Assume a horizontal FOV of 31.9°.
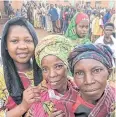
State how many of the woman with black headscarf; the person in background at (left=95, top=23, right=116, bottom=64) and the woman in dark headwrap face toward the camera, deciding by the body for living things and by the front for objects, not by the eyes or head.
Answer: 3

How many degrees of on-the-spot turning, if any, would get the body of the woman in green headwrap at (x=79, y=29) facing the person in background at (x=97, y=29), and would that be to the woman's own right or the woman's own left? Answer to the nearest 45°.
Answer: approximately 135° to the woman's own left

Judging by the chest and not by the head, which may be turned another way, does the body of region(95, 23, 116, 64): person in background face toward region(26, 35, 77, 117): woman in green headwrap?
yes

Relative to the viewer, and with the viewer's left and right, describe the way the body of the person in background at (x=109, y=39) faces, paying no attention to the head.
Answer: facing the viewer

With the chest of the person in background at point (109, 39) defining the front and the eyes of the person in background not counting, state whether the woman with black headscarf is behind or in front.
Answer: in front

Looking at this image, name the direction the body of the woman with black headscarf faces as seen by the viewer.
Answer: toward the camera

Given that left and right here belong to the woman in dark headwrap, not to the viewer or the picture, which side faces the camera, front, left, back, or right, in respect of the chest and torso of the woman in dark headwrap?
front

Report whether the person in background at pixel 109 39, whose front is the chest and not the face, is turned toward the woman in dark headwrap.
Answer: yes

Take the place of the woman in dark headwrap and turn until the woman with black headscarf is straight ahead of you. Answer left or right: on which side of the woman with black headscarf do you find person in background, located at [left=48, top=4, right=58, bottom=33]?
right

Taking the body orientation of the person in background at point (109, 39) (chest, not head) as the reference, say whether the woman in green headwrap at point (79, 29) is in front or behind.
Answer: in front

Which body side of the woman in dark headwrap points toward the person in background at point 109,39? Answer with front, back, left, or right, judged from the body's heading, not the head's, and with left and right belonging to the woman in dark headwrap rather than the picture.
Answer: back

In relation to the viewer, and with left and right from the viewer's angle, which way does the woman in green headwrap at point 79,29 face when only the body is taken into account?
facing the viewer and to the right of the viewer

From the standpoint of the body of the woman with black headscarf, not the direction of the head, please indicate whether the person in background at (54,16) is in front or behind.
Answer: behind
